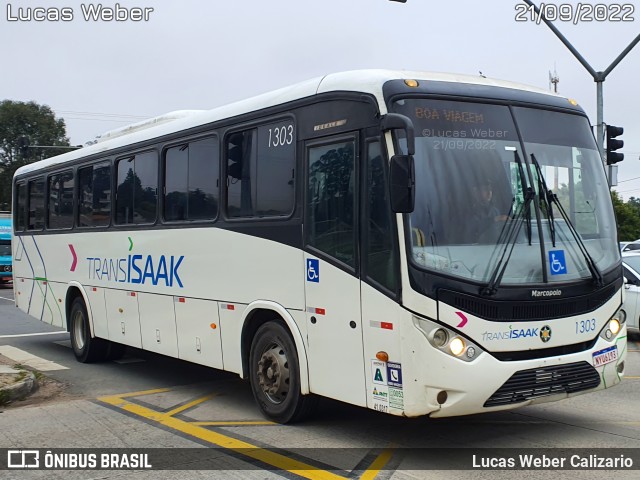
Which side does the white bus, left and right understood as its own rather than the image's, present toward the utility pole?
left

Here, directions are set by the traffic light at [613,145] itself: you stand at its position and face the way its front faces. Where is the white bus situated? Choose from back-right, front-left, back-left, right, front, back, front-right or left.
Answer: right

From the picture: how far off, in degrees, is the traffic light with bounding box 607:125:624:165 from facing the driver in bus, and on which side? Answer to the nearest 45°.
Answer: approximately 90° to its right

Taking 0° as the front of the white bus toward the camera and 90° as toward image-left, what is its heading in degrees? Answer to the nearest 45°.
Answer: approximately 315°

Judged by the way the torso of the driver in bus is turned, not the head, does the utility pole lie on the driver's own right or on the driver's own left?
on the driver's own left

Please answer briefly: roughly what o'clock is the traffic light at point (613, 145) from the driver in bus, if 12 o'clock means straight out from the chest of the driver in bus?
The traffic light is roughly at 8 o'clock from the driver in bus.

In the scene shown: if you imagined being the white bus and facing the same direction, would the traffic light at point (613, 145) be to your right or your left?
on your left

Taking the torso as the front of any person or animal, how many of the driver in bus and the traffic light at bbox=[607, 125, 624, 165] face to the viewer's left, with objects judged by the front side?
0
